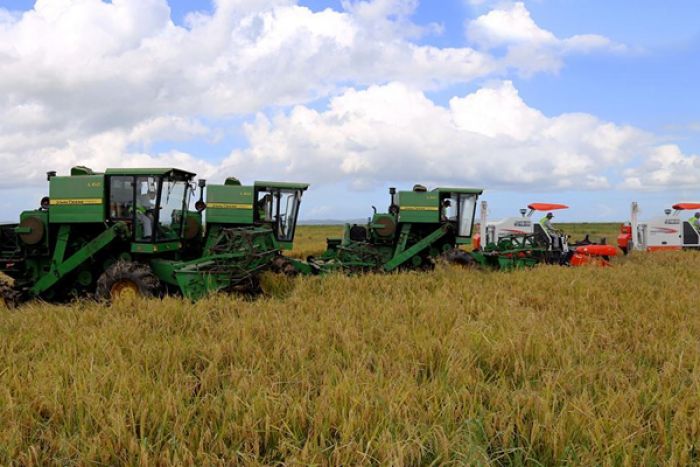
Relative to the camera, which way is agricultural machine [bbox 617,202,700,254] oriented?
to the viewer's right

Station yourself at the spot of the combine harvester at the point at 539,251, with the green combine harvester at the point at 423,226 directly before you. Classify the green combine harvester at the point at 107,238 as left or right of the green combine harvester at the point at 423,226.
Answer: left

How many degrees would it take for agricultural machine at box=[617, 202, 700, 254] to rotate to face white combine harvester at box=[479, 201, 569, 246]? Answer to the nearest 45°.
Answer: approximately 135° to its right

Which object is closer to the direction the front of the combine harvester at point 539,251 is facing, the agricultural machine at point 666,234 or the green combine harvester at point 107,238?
the agricultural machine

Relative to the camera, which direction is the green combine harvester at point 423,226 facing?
to the viewer's right

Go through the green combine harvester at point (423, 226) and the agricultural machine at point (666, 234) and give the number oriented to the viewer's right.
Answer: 2

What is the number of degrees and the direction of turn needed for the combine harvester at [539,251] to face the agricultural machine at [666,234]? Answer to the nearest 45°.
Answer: approximately 45° to its left
